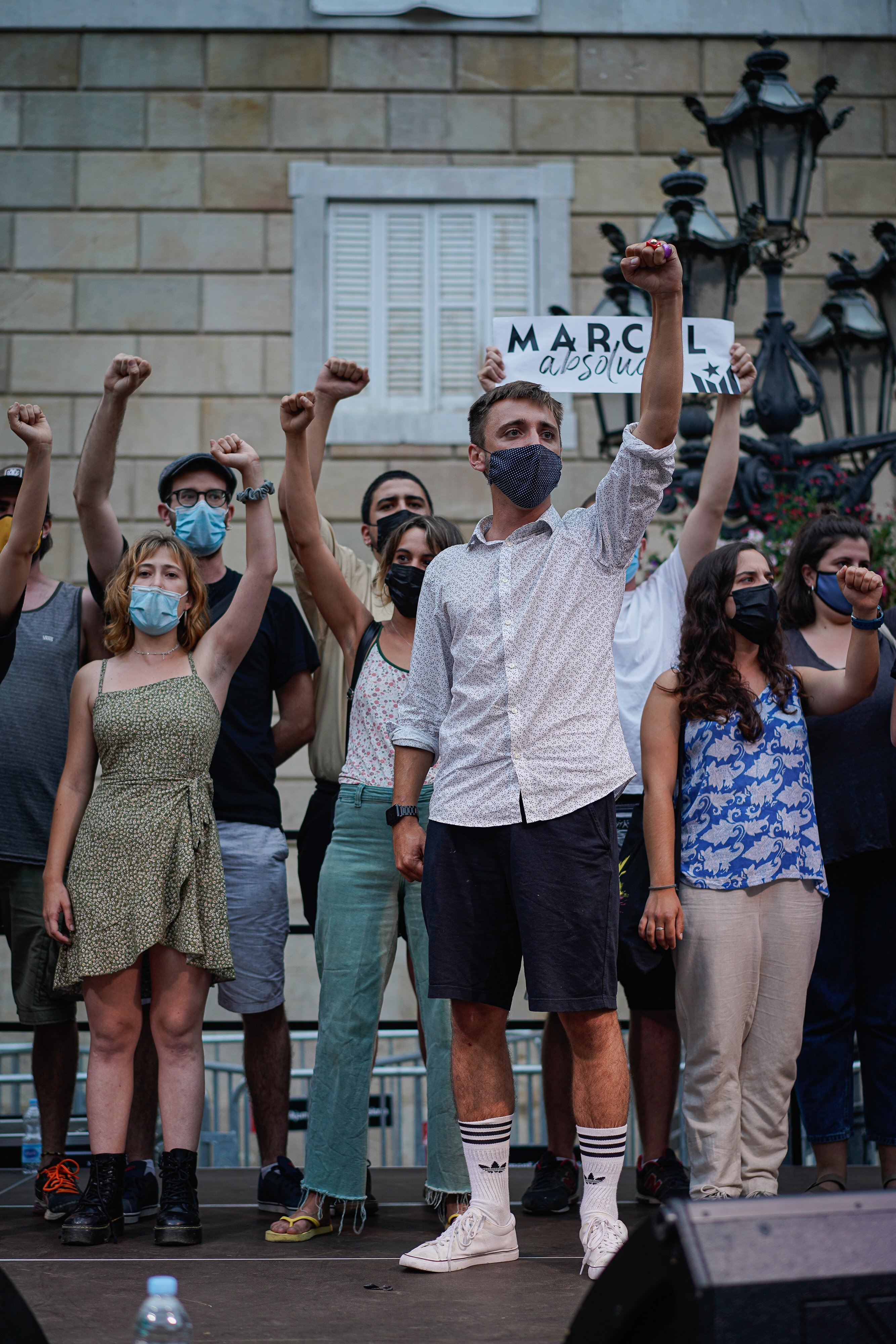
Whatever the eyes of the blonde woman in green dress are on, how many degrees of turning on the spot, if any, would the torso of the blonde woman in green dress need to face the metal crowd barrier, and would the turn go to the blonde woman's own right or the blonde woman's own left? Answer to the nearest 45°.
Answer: approximately 180°

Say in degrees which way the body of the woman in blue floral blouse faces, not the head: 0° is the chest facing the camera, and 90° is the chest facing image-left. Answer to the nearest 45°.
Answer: approximately 315°

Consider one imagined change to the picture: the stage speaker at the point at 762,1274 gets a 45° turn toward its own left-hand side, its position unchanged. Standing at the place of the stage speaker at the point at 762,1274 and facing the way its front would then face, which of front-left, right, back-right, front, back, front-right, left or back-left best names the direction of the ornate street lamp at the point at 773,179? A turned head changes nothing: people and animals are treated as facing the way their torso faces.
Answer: right

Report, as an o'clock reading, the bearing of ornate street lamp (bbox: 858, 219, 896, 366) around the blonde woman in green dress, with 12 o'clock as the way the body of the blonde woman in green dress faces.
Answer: The ornate street lamp is roughly at 8 o'clock from the blonde woman in green dress.

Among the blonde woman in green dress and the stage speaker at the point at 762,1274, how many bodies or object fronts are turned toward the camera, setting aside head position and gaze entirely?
1

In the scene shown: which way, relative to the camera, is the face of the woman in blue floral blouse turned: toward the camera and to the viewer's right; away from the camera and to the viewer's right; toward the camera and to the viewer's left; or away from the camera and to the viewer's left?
toward the camera and to the viewer's right

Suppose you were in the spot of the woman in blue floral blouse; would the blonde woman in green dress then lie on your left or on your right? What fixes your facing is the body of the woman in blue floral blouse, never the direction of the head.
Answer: on your right

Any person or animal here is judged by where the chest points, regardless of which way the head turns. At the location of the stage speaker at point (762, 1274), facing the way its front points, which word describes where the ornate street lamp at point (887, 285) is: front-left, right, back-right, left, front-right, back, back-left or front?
front-right

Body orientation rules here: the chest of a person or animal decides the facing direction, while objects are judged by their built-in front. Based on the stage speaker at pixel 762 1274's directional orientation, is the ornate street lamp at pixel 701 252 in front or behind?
in front

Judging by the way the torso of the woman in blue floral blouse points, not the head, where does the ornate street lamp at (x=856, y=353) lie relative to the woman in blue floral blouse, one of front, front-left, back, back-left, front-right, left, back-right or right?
back-left

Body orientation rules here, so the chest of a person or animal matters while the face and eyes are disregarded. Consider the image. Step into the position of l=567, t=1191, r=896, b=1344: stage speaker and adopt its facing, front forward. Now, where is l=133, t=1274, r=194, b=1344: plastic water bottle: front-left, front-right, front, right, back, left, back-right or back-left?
front-left

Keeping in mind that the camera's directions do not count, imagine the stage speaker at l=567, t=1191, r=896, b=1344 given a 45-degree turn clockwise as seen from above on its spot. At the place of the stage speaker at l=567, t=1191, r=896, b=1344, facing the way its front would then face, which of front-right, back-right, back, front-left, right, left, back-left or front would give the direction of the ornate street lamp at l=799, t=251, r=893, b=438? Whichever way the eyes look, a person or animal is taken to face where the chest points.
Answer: front

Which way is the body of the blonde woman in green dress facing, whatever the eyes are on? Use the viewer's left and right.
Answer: facing the viewer

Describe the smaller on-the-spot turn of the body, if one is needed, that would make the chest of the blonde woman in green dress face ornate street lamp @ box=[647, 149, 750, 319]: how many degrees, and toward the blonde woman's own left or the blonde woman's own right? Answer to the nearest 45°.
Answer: approximately 135° to the blonde woman's own left
